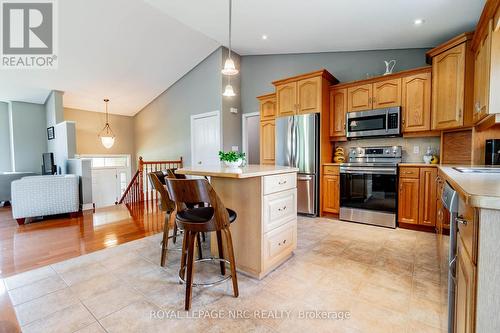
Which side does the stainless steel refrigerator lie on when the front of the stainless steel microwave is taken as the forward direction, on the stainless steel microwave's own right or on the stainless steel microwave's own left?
on the stainless steel microwave's own right

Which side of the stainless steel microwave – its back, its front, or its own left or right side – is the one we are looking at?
front

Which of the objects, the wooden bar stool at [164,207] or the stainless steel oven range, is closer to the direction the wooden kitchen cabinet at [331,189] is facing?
the wooden bar stool

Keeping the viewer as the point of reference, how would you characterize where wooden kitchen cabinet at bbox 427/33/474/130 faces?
facing the viewer and to the left of the viewer

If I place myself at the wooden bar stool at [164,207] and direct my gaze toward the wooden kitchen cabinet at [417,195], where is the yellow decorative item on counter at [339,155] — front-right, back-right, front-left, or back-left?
front-left

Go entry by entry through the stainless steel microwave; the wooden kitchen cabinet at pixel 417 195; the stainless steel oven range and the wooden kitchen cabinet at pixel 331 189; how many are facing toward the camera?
4

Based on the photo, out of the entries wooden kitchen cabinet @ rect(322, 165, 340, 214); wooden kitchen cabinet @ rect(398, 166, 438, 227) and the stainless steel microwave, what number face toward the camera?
3

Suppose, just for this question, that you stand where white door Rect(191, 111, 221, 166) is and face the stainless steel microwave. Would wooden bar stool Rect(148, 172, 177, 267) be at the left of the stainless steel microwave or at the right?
right

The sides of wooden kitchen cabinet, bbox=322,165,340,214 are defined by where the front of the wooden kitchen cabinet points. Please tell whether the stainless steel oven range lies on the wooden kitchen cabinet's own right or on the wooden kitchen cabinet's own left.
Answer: on the wooden kitchen cabinet's own left

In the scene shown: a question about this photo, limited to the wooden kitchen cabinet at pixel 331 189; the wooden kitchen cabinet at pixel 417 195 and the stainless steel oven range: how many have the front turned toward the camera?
3

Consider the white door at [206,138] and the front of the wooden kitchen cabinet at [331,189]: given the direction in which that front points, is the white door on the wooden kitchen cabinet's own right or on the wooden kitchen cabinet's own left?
on the wooden kitchen cabinet's own right

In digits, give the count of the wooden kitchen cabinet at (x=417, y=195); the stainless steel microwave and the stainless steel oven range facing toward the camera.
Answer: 3

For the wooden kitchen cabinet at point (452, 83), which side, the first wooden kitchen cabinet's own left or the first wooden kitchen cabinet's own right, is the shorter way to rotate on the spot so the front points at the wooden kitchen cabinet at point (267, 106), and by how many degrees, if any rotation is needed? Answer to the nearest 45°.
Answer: approximately 45° to the first wooden kitchen cabinet's own right

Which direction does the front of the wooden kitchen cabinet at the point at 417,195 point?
toward the camera
